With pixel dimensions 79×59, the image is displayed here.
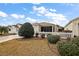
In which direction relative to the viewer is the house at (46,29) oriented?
toward the camera

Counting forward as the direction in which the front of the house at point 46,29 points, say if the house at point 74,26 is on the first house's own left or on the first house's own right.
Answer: on the first house's own left

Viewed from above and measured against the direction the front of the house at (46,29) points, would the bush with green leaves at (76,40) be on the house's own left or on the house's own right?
on the house's own left
